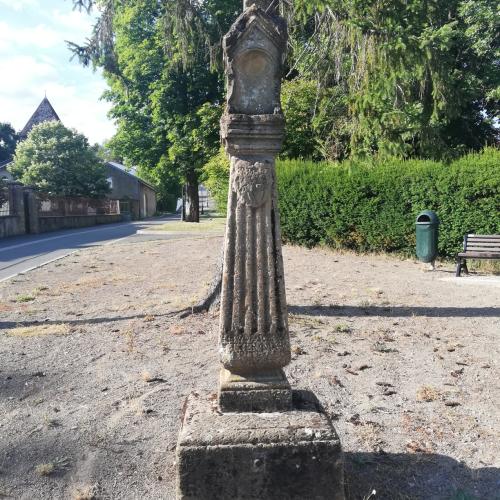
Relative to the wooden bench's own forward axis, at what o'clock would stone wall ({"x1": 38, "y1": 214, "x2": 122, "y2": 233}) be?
The stone wall is roughly at 4 o'clock from the wooden bench.

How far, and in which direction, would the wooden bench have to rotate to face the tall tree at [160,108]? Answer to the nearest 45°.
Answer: approximately 135° to its right

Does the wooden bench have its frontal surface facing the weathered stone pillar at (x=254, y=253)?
yes

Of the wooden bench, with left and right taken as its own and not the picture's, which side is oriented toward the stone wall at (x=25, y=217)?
right

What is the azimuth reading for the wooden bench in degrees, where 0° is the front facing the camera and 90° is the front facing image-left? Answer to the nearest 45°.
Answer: approximately 0°

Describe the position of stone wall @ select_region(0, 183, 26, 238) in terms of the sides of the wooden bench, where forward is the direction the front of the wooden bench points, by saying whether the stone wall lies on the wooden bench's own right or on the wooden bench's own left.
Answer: on the wooden bench's own right

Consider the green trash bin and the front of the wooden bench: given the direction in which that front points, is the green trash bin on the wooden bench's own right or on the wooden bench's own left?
on the wooden bench's own right
